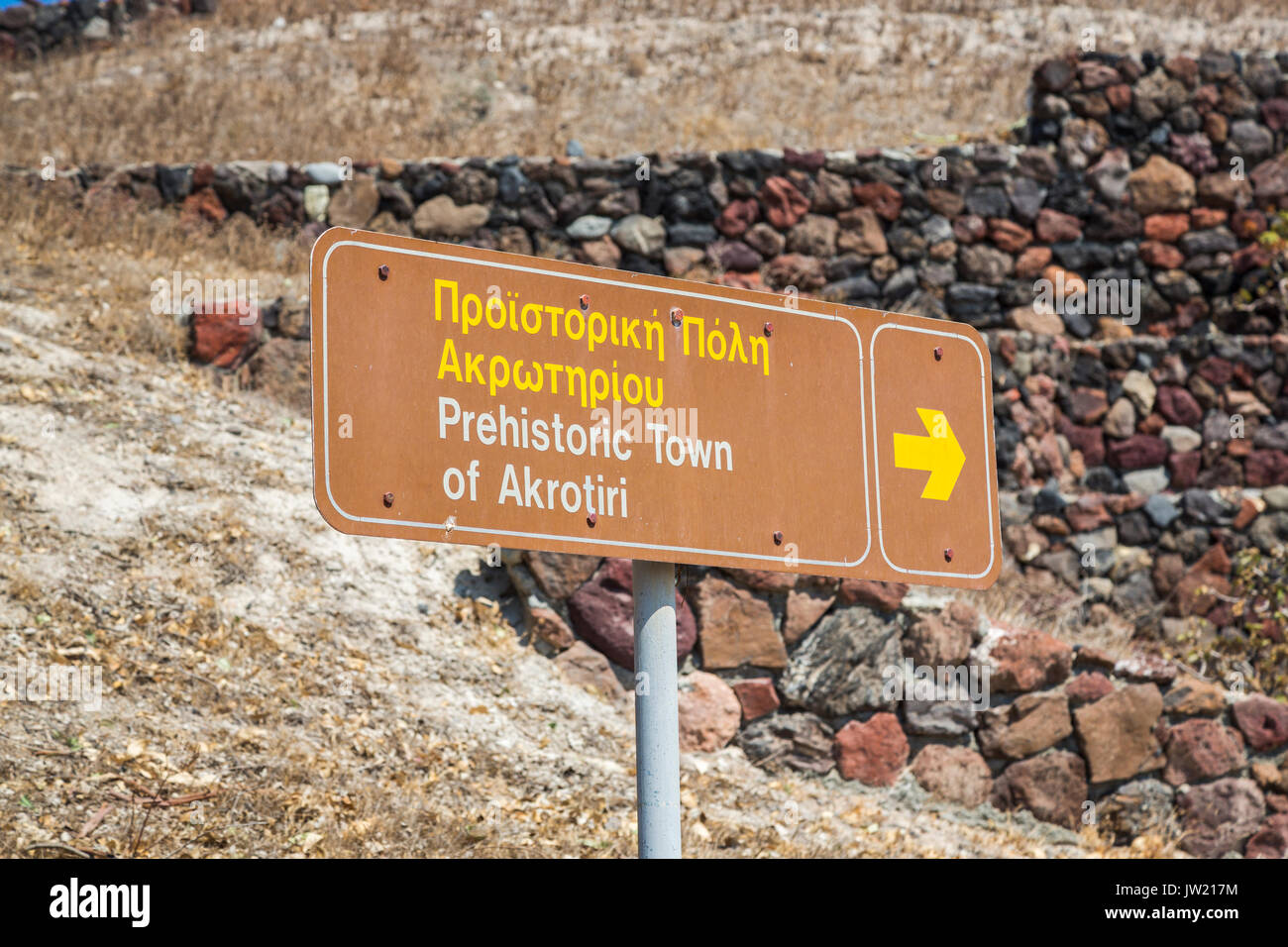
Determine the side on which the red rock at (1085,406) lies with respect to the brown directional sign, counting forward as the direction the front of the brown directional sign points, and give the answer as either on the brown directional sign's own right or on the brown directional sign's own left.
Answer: on the brown directional sign's own left

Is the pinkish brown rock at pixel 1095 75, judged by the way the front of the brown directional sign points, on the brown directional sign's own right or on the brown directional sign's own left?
on the brown directional sign's own left

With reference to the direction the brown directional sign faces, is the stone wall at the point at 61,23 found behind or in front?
behind

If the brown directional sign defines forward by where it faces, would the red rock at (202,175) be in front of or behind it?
behind

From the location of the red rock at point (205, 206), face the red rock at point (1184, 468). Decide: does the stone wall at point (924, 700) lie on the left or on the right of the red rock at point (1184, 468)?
right

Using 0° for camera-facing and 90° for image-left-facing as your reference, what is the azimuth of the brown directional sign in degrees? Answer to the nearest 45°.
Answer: approximately 315°
